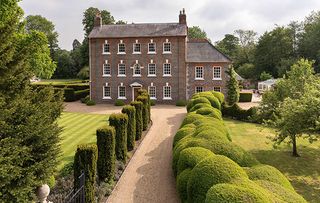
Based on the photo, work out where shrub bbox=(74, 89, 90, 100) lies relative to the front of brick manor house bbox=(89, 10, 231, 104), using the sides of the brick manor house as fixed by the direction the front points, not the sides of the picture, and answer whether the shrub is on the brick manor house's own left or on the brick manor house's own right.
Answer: on the brick manor house's own right

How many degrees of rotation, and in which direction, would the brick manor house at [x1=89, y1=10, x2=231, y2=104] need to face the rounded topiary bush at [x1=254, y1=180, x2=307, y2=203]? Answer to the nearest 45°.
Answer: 0° — it already faces it

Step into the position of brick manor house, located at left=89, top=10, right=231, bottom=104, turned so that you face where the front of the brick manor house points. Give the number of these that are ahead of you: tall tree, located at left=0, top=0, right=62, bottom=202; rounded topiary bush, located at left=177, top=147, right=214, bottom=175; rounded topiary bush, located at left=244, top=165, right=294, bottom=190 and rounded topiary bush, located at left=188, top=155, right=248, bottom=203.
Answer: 4

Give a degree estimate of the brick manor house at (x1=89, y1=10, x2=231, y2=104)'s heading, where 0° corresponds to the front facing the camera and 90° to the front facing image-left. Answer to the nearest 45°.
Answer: approximately 0°

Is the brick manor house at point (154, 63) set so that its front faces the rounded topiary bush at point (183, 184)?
yes

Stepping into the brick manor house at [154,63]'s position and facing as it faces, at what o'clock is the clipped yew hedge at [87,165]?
The clipped yew hedge is roughly at 12 o'clock from the brick manor house.

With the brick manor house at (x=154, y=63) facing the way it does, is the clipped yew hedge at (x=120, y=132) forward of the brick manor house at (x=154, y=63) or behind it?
forward

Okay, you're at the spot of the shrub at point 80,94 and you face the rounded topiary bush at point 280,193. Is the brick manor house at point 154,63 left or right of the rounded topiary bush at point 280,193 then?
left

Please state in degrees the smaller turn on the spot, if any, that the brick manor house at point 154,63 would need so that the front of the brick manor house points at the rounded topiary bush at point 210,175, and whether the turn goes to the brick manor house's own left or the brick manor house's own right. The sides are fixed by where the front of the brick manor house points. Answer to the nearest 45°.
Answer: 0° — it already faces it

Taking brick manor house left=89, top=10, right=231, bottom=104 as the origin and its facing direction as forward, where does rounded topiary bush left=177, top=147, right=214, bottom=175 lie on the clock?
The rounded topiary bush is roughly at 12 o'clock from the brick manor house.

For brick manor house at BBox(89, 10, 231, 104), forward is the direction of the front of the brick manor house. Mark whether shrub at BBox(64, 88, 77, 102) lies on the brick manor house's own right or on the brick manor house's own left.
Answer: on the brick manor house's own right

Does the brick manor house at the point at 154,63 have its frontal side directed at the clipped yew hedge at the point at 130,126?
yes

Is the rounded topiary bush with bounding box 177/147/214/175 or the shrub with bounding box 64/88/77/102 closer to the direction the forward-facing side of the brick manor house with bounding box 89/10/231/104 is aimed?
the rounded topiary bush

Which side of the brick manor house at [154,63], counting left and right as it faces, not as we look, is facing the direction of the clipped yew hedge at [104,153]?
front

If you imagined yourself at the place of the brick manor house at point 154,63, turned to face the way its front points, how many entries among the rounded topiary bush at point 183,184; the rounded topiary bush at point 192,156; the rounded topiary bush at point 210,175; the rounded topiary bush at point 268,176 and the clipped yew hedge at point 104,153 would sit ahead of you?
5

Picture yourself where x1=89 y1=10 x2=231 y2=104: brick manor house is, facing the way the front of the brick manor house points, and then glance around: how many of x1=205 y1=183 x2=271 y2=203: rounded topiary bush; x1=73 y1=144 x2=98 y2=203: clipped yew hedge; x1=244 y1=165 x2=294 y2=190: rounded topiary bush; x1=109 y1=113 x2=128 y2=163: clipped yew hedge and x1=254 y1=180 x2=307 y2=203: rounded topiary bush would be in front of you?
5
